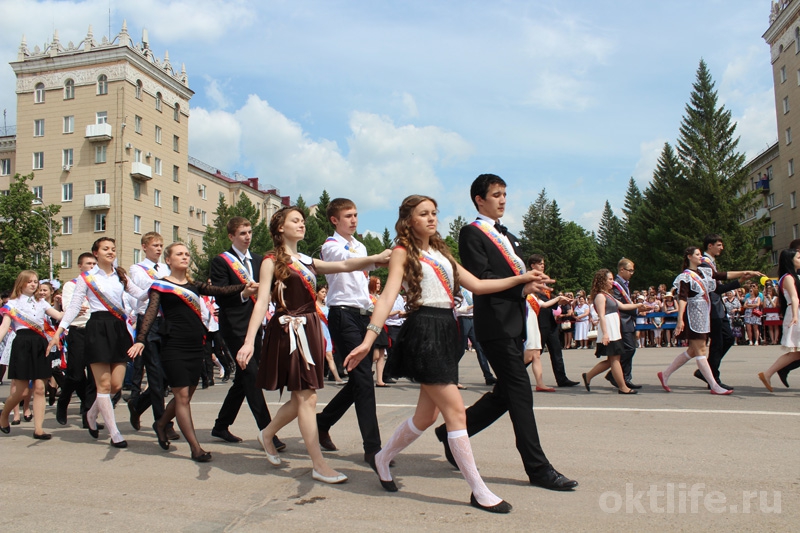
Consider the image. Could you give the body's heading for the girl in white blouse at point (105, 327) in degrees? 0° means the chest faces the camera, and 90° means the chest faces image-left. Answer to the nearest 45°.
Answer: approximately 315°

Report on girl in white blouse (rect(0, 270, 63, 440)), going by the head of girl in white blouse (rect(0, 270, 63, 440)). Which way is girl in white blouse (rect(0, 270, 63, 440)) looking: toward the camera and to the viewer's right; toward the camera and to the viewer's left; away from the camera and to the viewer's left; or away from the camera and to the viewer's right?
toward the camera and to the viewer's right

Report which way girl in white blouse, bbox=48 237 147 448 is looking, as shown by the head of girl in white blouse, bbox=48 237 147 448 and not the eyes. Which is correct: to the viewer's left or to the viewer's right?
to the viewer's right

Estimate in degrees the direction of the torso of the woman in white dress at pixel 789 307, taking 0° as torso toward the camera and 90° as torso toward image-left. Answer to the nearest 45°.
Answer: approximately 270°

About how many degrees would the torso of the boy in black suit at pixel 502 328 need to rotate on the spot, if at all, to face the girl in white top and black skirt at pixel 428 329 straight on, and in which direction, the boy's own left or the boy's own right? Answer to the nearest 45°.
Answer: approximately 90° to the boy's own right

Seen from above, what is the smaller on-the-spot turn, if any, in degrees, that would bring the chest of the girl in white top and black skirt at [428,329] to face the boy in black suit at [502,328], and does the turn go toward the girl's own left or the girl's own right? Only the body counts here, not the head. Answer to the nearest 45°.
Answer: approximately 90° to the girl's own left
